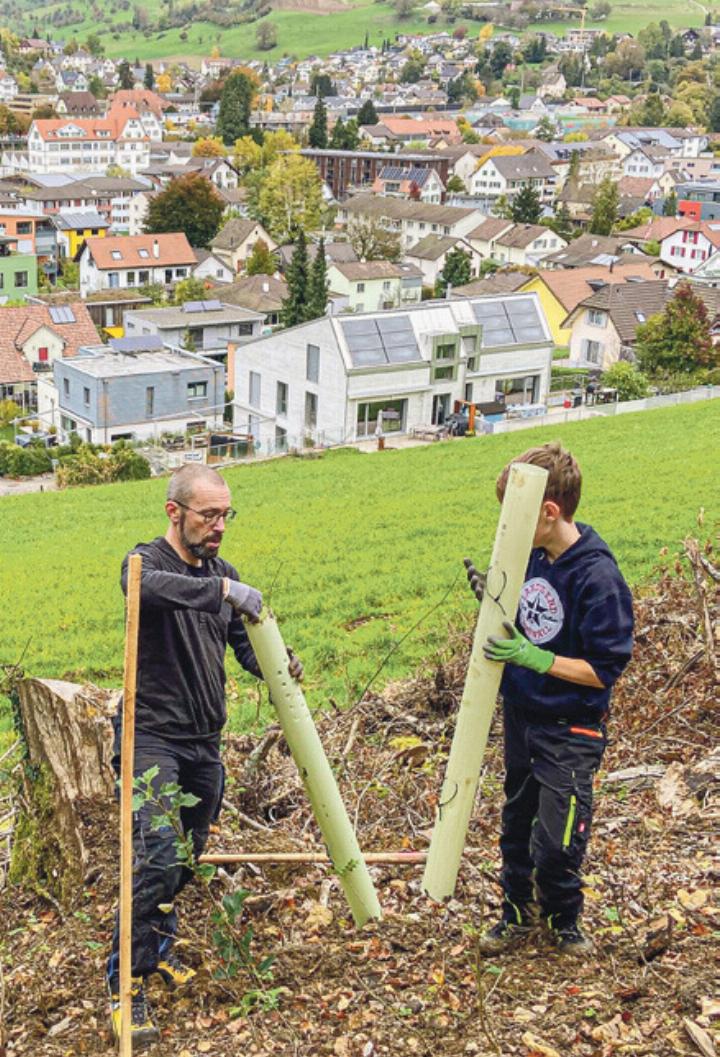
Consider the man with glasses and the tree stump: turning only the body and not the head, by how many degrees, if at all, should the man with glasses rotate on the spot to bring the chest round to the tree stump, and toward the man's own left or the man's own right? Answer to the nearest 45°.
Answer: approximately 180°

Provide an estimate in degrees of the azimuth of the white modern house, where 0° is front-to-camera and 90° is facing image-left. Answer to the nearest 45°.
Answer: approximately 315°

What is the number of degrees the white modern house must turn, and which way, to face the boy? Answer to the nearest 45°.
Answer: approximately 45° to its right

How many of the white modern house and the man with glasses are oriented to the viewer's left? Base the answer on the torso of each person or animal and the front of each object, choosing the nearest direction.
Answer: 0

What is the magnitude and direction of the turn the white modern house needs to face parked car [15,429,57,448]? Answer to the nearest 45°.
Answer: approximately 135° to its right

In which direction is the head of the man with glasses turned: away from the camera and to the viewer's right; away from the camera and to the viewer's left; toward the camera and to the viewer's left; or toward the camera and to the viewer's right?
toward the camera and to the viewer's right

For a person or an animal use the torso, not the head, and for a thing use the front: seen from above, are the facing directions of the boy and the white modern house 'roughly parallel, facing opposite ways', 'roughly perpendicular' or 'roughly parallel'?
roughly perpendicular

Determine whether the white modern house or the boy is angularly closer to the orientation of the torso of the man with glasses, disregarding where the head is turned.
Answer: the boy

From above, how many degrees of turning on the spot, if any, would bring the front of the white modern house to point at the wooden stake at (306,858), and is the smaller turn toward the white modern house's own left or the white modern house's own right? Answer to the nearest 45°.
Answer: approximately 45° to the white modern house's own right

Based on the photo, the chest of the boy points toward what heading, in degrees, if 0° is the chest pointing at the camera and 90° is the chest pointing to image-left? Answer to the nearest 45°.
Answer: approximately 45°
